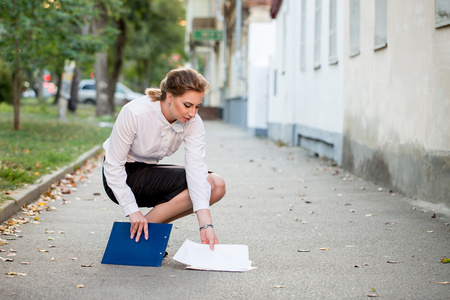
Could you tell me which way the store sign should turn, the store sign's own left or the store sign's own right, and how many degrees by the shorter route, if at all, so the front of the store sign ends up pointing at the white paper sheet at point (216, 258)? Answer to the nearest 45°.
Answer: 0° — it already faces it

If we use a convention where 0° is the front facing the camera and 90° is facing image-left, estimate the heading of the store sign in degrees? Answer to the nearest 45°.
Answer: approximately 0°
